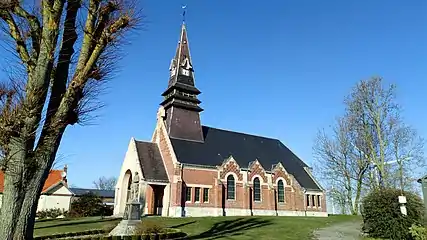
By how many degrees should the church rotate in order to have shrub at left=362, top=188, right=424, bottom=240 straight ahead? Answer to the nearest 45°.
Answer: approximately 90° to its left

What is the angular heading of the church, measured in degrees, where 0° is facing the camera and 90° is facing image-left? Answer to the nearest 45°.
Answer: approximately 45°

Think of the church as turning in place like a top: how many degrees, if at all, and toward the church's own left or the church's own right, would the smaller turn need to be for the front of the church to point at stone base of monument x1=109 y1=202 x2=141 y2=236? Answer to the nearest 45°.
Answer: approximately 45° to the church's own left

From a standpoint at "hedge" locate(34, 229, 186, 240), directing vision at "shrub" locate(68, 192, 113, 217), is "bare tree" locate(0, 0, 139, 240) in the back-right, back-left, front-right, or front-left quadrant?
back-left

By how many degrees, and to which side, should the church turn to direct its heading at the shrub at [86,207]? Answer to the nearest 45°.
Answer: approximately 45° to its right

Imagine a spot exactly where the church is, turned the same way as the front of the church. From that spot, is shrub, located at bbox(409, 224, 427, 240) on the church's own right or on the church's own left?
on the church's own left

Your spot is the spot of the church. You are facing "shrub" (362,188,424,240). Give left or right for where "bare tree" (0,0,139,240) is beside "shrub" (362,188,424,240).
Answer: right
